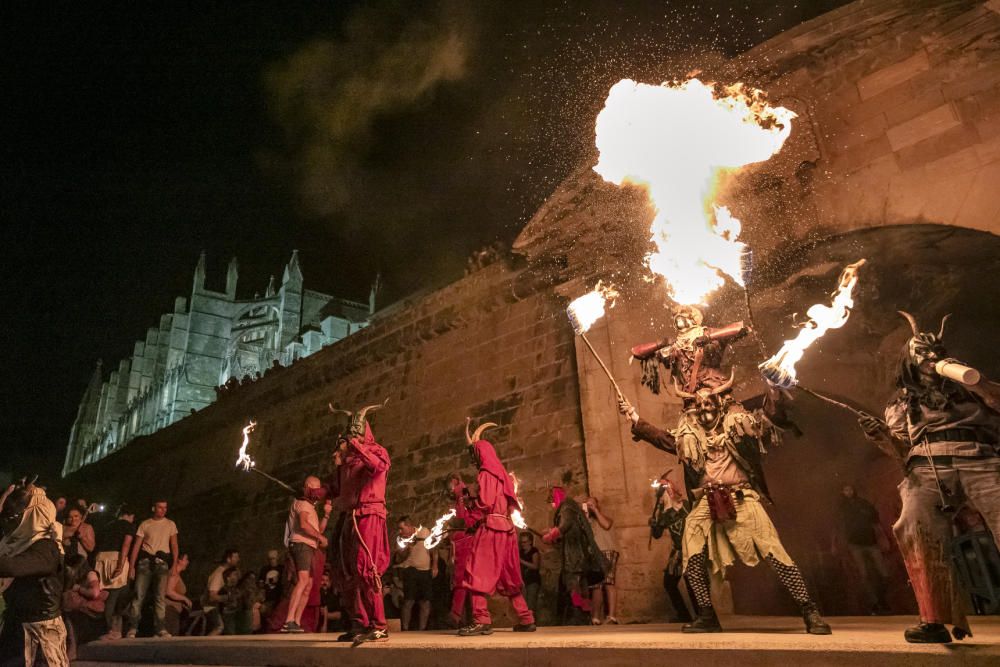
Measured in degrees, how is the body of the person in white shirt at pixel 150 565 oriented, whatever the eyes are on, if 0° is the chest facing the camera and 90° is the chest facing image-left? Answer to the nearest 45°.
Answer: approximately 0°

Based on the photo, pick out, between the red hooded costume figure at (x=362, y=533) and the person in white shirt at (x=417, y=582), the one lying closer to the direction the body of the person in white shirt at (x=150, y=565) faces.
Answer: the red hooded costume figure

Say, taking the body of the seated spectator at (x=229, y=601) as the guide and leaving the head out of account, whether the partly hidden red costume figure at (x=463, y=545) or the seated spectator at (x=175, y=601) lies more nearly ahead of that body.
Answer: the partly hidden red costume figure

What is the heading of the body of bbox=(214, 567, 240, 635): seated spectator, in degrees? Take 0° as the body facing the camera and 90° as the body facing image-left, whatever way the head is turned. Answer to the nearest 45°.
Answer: approximately 315°

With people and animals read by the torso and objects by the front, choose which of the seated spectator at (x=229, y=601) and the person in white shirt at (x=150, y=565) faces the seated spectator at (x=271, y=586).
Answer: the seated spectator at (x=229, y=601)

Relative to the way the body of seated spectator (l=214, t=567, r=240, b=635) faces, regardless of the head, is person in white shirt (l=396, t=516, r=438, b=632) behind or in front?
in front

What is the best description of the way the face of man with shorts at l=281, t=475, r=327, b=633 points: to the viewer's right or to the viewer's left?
to the viewer's right

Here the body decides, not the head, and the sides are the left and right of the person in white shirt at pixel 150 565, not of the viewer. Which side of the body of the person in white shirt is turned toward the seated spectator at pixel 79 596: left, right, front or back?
right

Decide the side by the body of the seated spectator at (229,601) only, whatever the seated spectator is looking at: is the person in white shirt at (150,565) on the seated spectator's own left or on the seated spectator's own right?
on the seated spectator's own right

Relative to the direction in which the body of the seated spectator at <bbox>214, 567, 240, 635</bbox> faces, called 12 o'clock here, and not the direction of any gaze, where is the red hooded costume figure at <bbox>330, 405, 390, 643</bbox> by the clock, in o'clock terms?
The red hooded costume figure is roughly at 1 o'clock from the seated spectator.

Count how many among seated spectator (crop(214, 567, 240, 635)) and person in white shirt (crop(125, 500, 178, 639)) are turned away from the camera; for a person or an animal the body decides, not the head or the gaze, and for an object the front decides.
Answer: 0

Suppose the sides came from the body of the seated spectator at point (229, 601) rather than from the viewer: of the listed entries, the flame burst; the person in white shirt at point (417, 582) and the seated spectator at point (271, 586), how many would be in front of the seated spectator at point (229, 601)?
3
